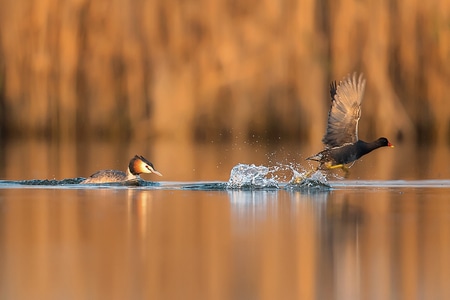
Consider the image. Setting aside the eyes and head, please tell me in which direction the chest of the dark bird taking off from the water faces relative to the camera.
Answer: to the viewer's right
